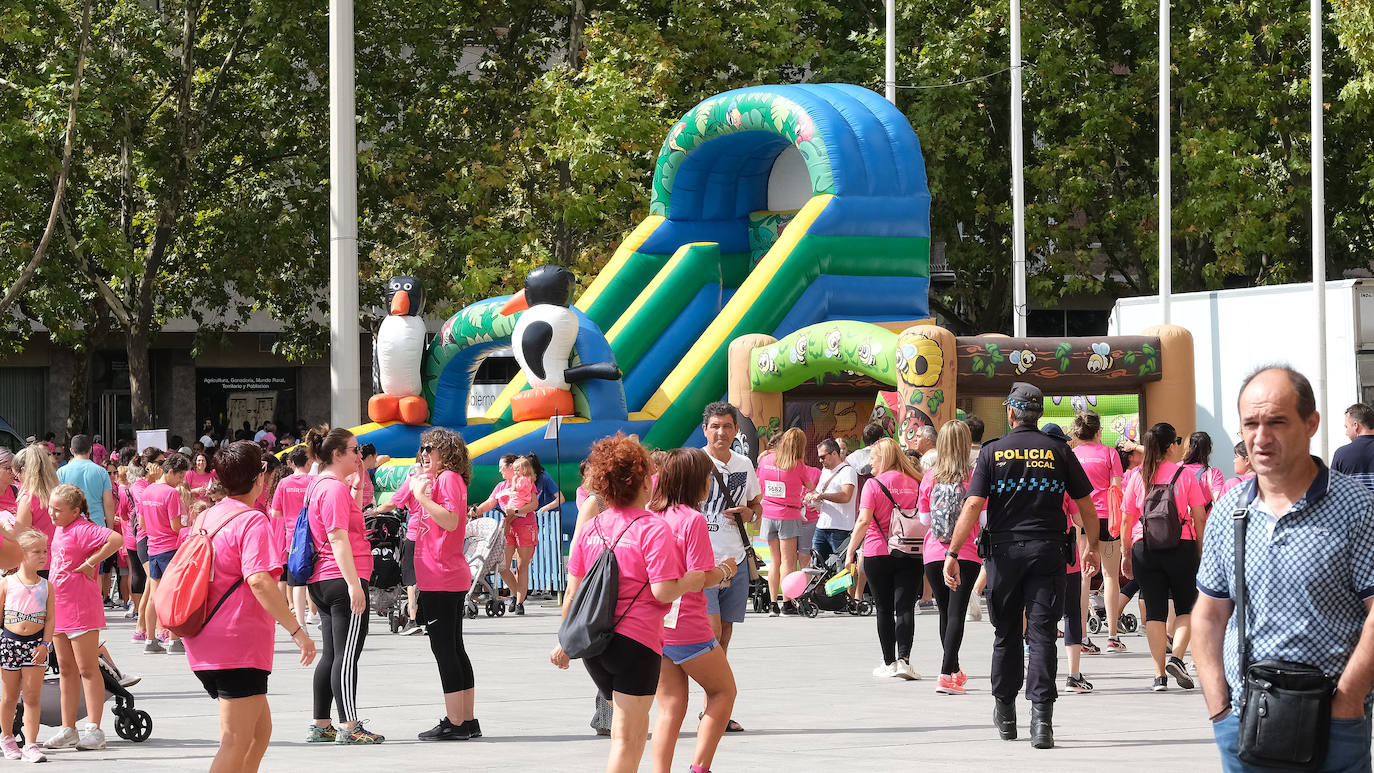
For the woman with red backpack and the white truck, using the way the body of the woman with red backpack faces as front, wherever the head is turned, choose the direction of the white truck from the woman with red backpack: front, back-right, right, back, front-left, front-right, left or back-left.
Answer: front

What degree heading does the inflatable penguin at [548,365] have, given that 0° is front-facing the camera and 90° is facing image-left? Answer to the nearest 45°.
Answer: approximately 90°

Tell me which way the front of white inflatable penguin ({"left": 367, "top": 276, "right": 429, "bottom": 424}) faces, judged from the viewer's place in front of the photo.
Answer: facing the viewer

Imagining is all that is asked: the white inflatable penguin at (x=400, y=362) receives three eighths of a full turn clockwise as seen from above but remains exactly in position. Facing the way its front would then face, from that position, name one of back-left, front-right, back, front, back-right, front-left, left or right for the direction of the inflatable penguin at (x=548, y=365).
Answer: back

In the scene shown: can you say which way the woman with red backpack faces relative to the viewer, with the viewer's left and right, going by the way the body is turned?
facing away from the viewer and to the right of the viewer

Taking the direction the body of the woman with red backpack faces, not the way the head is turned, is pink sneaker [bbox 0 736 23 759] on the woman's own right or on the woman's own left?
on the woman's own left

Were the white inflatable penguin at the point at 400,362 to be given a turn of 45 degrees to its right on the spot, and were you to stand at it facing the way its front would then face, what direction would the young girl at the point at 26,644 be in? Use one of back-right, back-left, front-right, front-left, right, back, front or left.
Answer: front-left

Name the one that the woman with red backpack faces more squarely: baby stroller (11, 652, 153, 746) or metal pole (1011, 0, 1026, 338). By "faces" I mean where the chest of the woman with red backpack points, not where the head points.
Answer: the metal pole

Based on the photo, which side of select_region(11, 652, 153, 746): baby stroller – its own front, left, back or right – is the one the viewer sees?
right

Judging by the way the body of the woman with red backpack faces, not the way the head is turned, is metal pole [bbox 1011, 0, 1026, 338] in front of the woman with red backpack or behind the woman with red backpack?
in front

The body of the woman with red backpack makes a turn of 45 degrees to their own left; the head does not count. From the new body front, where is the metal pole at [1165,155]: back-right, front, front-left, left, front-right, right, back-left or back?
front-right

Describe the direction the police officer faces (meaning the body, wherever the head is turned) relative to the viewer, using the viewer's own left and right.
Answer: facing away from the viewer

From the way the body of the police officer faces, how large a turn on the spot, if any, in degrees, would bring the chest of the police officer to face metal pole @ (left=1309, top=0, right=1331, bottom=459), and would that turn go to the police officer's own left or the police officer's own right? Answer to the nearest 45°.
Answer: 0° — they already face it

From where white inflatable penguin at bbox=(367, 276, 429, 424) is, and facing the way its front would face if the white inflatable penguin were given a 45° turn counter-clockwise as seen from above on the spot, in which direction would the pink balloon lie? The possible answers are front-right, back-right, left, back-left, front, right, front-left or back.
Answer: front-right
